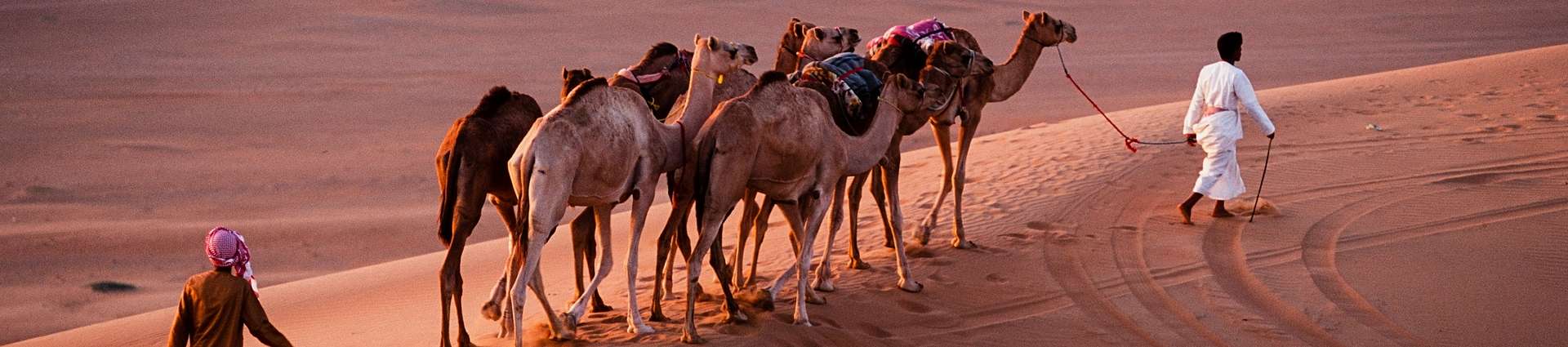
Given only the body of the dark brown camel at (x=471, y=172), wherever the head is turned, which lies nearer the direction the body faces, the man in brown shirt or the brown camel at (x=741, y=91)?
the brown camel

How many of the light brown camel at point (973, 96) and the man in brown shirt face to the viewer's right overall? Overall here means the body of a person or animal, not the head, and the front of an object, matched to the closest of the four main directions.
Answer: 1

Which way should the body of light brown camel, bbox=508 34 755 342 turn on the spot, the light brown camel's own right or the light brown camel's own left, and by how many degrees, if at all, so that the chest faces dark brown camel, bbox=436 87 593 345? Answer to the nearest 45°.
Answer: approximately 135° to the light brown camel's own left

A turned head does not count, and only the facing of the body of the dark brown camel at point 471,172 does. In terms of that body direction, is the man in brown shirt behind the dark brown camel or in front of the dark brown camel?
behind

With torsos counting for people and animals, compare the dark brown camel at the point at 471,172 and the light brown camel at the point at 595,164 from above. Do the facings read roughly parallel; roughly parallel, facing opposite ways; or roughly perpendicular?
roughly parallel

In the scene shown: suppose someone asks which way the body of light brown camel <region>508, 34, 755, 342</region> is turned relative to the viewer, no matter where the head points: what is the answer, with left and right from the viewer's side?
facing away from the viewer and to the right of the viewer

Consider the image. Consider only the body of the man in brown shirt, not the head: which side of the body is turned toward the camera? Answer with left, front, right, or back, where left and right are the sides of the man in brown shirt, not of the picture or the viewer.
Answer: back

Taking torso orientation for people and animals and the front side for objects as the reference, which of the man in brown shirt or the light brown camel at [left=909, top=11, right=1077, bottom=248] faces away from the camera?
the man in brown shirt

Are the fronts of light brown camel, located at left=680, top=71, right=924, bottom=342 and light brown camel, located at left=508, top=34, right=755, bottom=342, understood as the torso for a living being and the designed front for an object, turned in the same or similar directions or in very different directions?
same or similar directions

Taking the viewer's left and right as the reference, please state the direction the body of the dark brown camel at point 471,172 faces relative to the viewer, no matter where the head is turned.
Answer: facing away from the viewer and to the right of the viewer

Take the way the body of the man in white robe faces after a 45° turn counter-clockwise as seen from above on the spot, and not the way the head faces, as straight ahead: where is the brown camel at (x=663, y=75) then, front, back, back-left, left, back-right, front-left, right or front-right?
back-left

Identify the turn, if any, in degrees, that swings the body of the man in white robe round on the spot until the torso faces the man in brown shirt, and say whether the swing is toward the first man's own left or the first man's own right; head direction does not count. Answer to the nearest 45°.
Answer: approximately 180°

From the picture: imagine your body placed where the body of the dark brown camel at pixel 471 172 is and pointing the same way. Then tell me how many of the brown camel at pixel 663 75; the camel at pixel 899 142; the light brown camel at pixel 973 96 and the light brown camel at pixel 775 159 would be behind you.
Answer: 0

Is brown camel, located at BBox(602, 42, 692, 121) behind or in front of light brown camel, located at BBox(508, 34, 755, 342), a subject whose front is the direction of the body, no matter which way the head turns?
in front

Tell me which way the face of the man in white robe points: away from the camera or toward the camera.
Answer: away from the camera

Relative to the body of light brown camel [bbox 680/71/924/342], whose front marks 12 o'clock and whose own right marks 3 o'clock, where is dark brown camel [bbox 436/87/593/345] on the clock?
The dark brown camel is roughly at 7 o'clock from the light brown camel.
